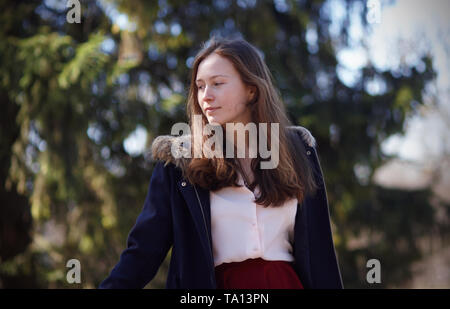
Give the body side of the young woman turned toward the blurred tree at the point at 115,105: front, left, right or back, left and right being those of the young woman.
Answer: back

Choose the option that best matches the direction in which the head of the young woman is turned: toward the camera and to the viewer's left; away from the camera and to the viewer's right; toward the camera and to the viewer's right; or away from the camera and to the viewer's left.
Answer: toward the camera and to the viewer's left

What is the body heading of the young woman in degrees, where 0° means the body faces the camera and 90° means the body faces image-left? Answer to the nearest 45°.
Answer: approximately 0°
